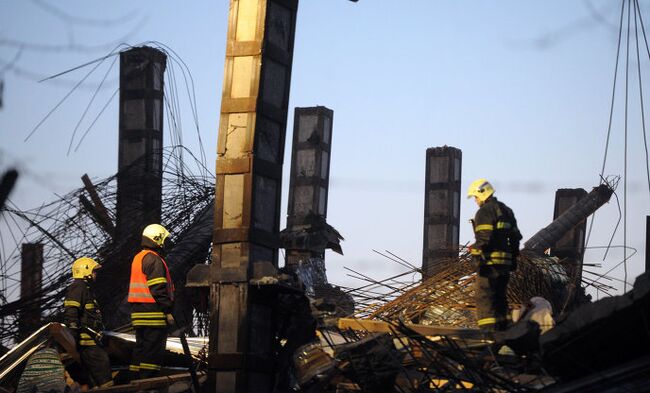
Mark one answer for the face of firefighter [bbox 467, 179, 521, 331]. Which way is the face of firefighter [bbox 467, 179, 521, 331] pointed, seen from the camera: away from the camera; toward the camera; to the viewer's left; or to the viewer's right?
to the viewer's left

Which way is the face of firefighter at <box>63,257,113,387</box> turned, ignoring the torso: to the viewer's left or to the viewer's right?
to the viewer's right

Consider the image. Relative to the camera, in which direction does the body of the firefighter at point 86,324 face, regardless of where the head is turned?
to the viewer's right

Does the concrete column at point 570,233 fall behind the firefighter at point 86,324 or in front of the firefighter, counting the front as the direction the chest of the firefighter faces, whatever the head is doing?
in front

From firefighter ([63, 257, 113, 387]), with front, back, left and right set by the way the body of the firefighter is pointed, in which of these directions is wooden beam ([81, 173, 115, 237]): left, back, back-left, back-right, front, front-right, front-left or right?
left
